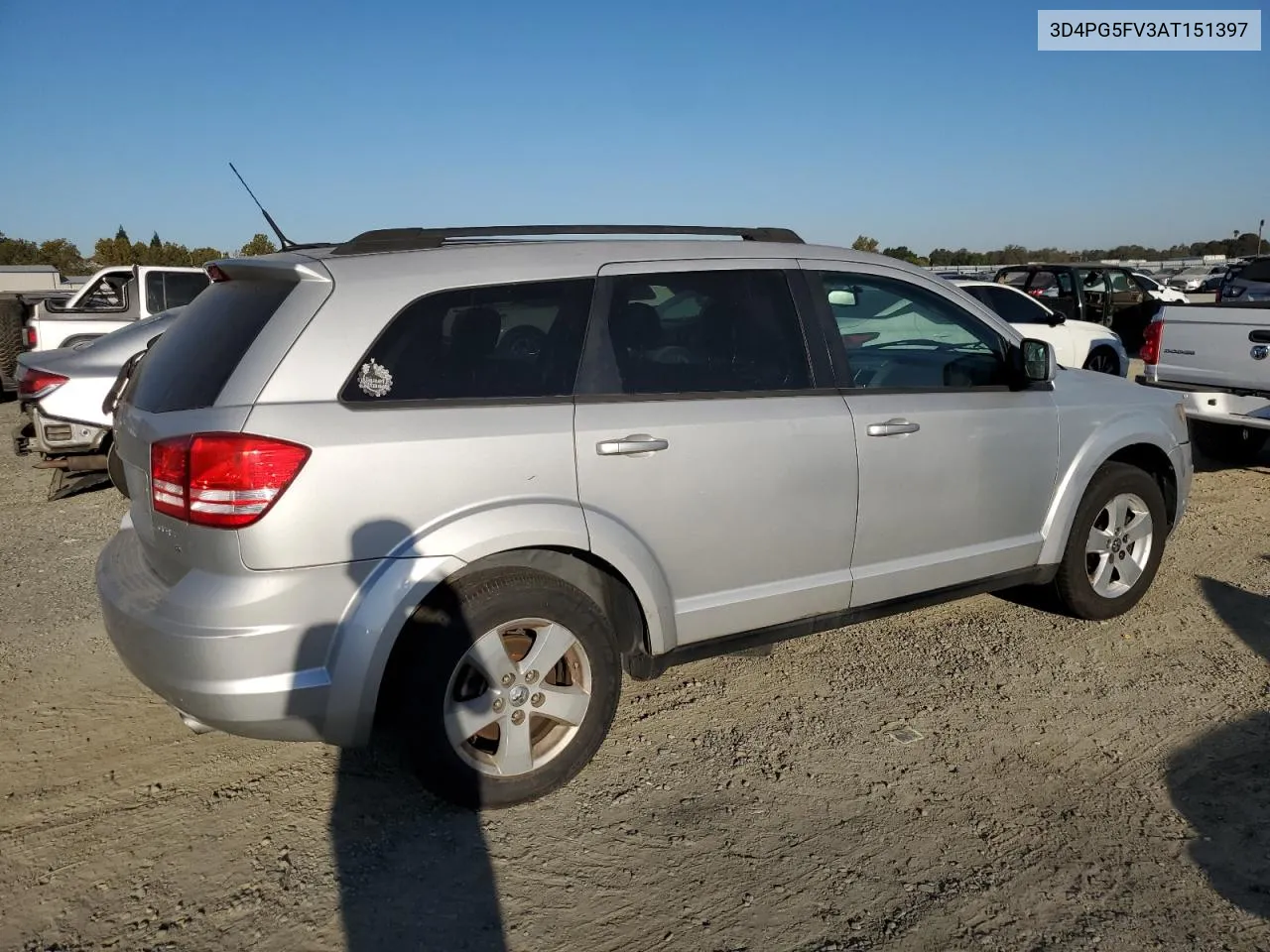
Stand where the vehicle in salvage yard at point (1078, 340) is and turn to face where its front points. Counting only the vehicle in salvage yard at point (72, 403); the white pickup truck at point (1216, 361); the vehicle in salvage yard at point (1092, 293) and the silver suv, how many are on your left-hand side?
1

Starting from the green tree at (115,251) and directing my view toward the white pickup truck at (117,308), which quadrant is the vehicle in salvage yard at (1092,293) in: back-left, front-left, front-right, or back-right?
front-left

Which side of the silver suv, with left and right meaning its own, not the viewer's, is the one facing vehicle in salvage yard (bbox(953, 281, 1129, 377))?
front

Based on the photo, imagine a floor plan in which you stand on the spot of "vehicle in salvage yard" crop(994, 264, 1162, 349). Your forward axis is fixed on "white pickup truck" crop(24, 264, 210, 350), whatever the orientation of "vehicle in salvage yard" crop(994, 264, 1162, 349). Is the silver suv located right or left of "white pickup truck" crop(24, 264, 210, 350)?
left

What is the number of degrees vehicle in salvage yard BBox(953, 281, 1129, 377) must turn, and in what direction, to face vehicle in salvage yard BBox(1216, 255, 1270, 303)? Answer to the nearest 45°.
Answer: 0° — it already faces it

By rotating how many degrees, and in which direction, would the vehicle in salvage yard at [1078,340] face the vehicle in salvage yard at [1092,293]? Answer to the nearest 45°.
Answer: approximately 90° to its left

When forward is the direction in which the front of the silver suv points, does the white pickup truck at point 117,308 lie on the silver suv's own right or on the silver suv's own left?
on the silver suv's own left

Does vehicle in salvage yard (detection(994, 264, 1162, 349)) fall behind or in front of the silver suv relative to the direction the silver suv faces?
in front

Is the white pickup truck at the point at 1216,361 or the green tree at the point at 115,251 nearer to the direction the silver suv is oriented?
the white pickup truck

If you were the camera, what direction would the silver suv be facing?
facing away from the viewer and to the right of the viewer

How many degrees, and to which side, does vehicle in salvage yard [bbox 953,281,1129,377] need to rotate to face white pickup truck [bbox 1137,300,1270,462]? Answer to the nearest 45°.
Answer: approximately 90° to its right

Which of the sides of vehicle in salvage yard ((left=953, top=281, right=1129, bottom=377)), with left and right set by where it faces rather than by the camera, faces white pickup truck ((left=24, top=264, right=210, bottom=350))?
back

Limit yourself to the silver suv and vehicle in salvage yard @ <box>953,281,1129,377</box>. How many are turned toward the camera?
0

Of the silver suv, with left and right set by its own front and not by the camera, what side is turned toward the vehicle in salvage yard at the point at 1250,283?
front

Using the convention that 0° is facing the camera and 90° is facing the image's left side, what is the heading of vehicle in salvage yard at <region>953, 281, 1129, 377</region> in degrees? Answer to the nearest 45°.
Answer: approximately 270°

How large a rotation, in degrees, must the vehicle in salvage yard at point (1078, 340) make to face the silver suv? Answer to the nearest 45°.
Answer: approximately 90° to its right
